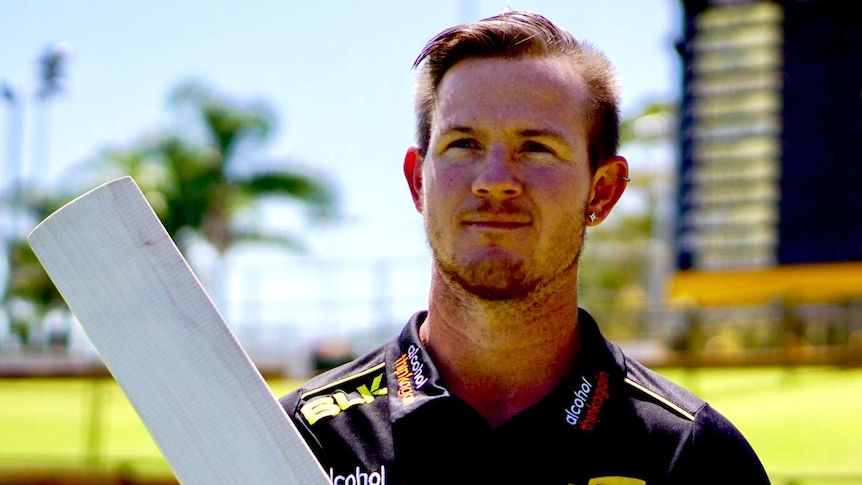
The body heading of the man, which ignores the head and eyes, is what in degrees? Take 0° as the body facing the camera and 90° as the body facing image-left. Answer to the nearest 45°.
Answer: approximately 0°

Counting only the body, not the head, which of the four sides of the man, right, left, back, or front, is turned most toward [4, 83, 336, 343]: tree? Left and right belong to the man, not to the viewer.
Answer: back
